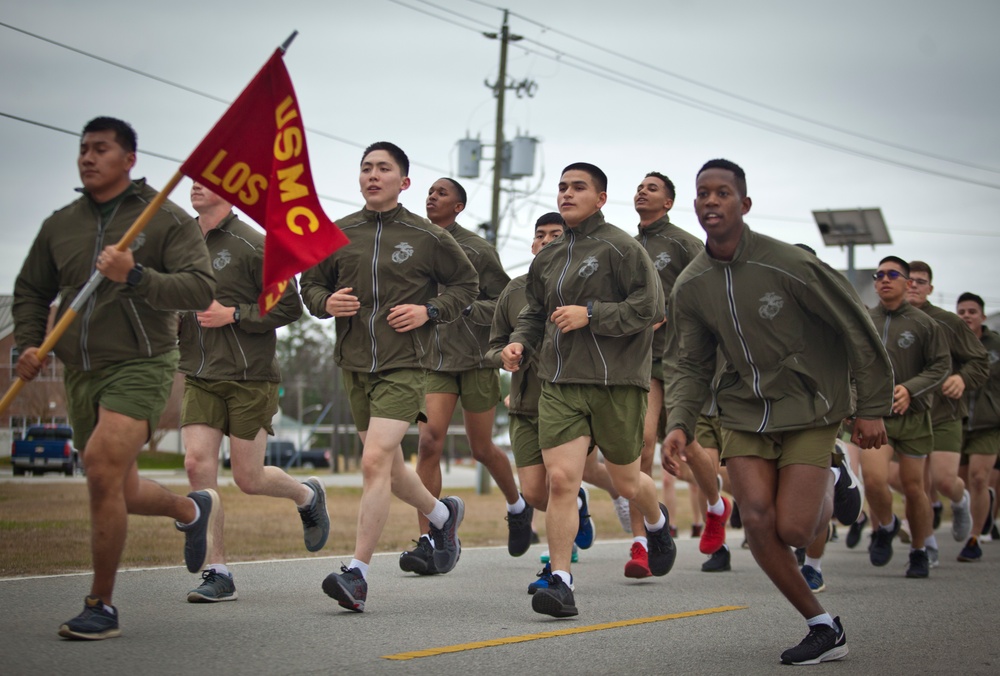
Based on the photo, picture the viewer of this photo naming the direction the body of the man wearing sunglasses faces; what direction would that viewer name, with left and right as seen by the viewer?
facing the viewer and to the left of the viewer

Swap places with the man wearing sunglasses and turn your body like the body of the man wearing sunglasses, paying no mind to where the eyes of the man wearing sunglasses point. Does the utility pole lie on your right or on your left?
on your right

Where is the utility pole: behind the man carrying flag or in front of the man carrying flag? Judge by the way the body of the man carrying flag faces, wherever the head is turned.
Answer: behind

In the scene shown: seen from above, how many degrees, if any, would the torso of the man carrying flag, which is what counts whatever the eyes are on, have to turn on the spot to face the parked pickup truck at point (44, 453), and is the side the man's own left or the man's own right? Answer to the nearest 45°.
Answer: approximately 135° to the man's own right

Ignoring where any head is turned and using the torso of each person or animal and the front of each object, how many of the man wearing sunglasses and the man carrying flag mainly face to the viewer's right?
0

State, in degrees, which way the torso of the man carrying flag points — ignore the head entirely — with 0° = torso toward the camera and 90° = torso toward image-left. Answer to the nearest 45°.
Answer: approximately 45°
